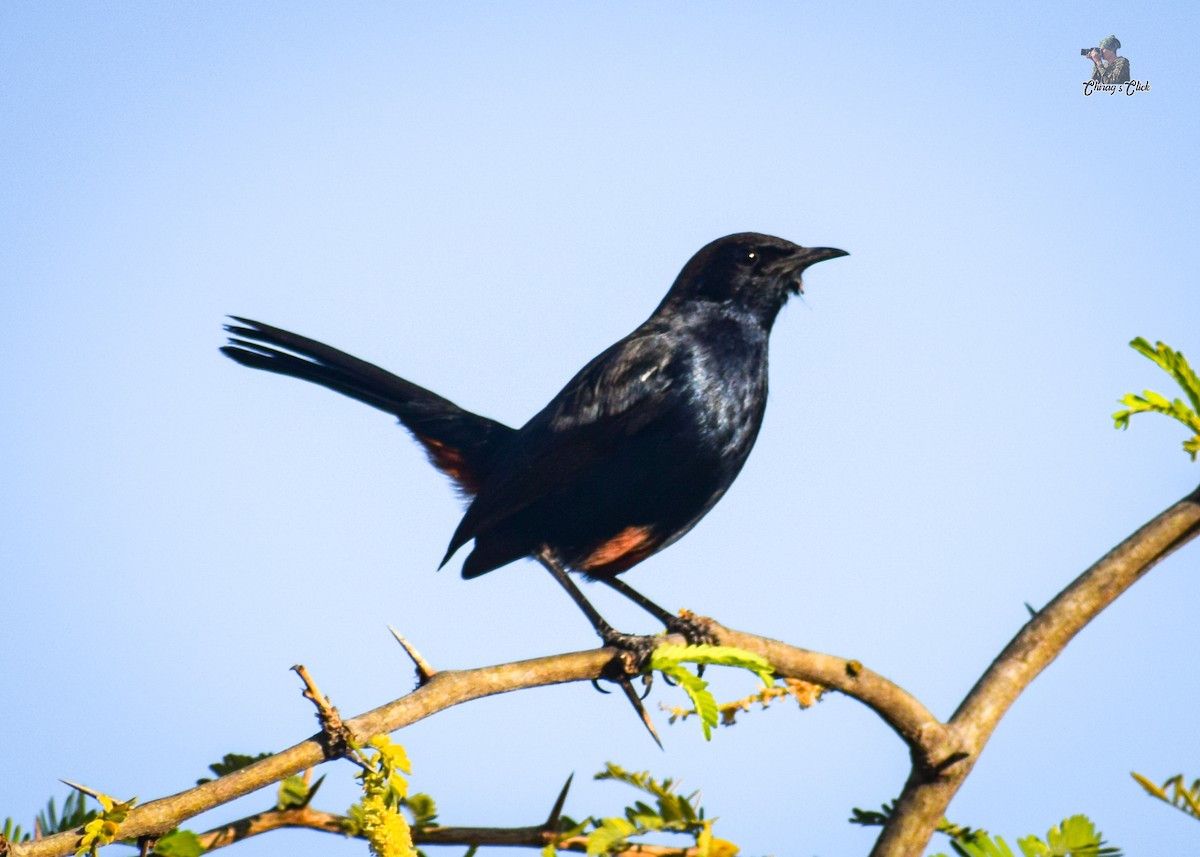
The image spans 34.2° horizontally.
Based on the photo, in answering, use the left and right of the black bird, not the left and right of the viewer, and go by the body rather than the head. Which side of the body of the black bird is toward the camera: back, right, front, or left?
right
